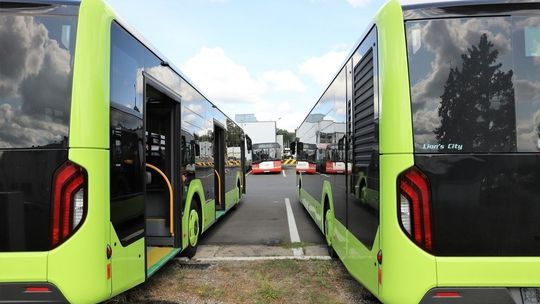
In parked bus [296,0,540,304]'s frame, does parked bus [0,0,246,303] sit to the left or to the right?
on its left

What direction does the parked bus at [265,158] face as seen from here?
toward the camera

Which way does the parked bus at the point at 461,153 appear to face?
away from the camera

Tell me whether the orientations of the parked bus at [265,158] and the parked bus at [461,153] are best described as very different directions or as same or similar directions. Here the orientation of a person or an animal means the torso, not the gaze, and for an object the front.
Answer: very different directions

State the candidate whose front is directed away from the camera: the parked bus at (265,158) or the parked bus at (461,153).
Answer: the parked bus at (461,153)

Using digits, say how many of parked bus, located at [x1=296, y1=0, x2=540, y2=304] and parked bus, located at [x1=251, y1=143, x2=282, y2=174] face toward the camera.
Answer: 1

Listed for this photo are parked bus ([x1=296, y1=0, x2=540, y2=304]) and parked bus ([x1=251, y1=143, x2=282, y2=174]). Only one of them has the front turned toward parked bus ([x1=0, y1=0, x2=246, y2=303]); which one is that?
parked bus ([x1=251, y1=143, x2=282, y2=174])

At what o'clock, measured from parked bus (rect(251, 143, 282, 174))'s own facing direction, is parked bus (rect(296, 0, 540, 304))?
parked bus (rect(296, 0, 540, 304)) is roughly at 12 o'clock from parked bus (rect(251, 143, 282, 174)).

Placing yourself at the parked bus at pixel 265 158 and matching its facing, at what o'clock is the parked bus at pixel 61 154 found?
the parked bus at pixel 61 154 is roughly at 12 o'clock from the parked bus at pixel 265 158.
